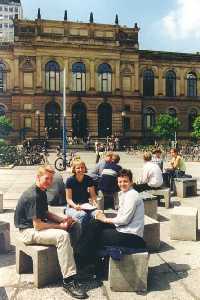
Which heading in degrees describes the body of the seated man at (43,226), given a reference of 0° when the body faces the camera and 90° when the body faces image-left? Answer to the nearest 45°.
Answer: approximately 270°

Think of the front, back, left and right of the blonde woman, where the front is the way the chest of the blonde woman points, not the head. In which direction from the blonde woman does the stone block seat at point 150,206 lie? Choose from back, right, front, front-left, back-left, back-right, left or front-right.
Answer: back-left

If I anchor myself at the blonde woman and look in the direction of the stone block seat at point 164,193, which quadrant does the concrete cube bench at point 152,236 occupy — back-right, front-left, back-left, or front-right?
front-right

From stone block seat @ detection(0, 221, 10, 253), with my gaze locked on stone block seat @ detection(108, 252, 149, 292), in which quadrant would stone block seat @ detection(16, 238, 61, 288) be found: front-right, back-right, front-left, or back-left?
front-right

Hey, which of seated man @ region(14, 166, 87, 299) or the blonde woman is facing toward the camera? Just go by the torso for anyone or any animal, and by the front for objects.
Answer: the blonde woman

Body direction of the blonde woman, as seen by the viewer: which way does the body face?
toward the camera

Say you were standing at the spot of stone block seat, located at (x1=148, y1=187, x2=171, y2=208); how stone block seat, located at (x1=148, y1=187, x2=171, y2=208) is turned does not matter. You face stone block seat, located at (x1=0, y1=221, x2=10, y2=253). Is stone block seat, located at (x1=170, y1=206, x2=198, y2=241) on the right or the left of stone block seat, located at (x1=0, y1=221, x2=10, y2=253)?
left

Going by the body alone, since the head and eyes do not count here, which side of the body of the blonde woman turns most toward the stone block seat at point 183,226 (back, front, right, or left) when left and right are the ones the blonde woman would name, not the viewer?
left

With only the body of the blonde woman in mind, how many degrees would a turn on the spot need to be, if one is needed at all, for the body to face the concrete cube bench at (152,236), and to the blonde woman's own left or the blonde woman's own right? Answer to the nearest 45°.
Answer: approximately 90° to the blonde woman's own left
